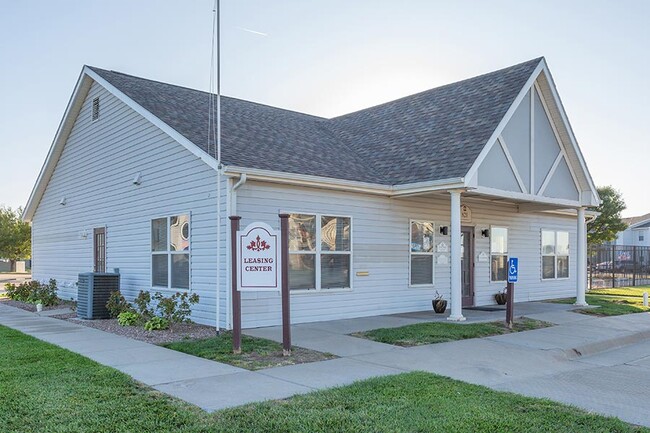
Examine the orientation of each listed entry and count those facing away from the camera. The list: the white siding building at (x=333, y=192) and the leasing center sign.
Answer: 0

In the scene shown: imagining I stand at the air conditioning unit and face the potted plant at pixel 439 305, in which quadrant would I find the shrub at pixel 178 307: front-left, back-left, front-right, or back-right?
front-right

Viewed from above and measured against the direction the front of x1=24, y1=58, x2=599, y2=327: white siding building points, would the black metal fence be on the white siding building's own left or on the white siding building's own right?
on the white siding building's own left

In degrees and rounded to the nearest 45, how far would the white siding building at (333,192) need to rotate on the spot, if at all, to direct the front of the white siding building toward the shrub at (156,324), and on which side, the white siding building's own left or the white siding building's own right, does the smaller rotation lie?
approximately 90° to the white siding building's own right

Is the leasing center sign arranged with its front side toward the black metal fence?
no

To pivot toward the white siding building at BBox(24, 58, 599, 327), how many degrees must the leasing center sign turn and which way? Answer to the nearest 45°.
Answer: approximately 180°

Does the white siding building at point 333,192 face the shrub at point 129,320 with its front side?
no

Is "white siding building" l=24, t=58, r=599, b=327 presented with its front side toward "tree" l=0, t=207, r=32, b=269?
no

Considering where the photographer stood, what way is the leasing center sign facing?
facing the viewer
